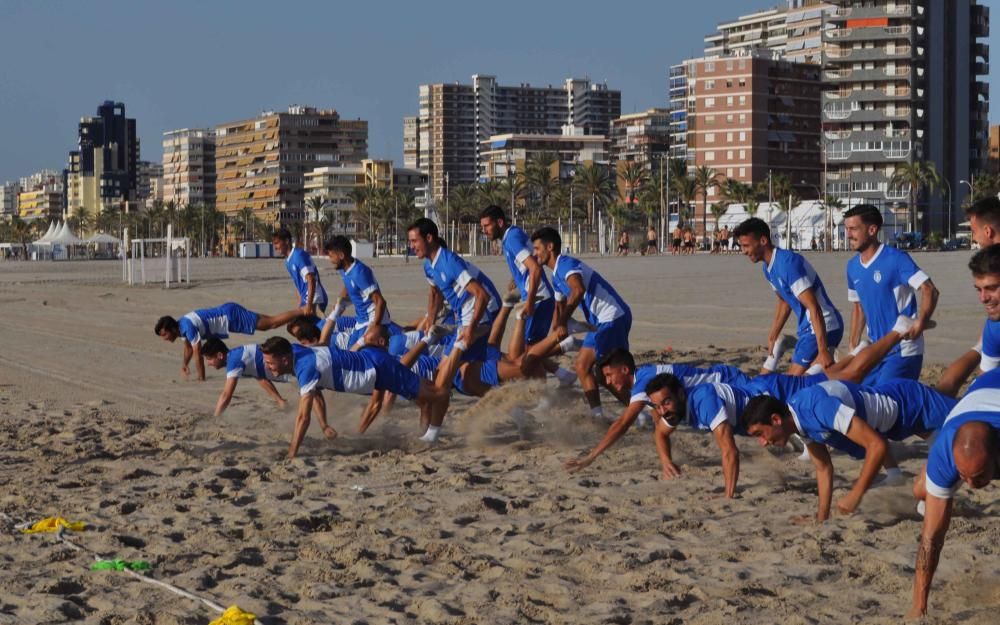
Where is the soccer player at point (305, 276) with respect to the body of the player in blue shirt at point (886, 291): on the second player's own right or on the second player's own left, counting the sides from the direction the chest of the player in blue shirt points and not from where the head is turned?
on the second player's own right

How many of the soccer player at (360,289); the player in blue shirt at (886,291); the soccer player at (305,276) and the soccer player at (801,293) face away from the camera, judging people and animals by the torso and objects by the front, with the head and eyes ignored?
0

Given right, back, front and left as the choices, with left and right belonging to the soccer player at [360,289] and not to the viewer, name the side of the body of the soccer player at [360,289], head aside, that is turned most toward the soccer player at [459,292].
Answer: left

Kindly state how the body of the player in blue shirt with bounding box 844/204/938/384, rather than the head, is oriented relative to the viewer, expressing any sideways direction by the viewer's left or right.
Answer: facing the viewer and to the left of the viewer

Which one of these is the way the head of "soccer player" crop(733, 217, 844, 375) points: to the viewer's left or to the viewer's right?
to the viewer's left

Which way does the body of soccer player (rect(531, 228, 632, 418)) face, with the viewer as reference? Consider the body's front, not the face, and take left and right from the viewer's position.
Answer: facing to the left of the viewer

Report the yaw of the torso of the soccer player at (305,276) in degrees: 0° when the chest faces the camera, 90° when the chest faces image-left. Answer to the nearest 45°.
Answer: approximately 45°

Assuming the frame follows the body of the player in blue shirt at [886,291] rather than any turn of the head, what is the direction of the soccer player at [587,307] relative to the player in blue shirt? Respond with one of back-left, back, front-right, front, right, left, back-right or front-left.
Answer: right

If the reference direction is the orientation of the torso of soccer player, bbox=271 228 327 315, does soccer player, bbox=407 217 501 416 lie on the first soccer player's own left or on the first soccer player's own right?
on the first soccer player's own left

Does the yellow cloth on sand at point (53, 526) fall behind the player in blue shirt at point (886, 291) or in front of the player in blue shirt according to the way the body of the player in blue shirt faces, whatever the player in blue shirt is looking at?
in front
